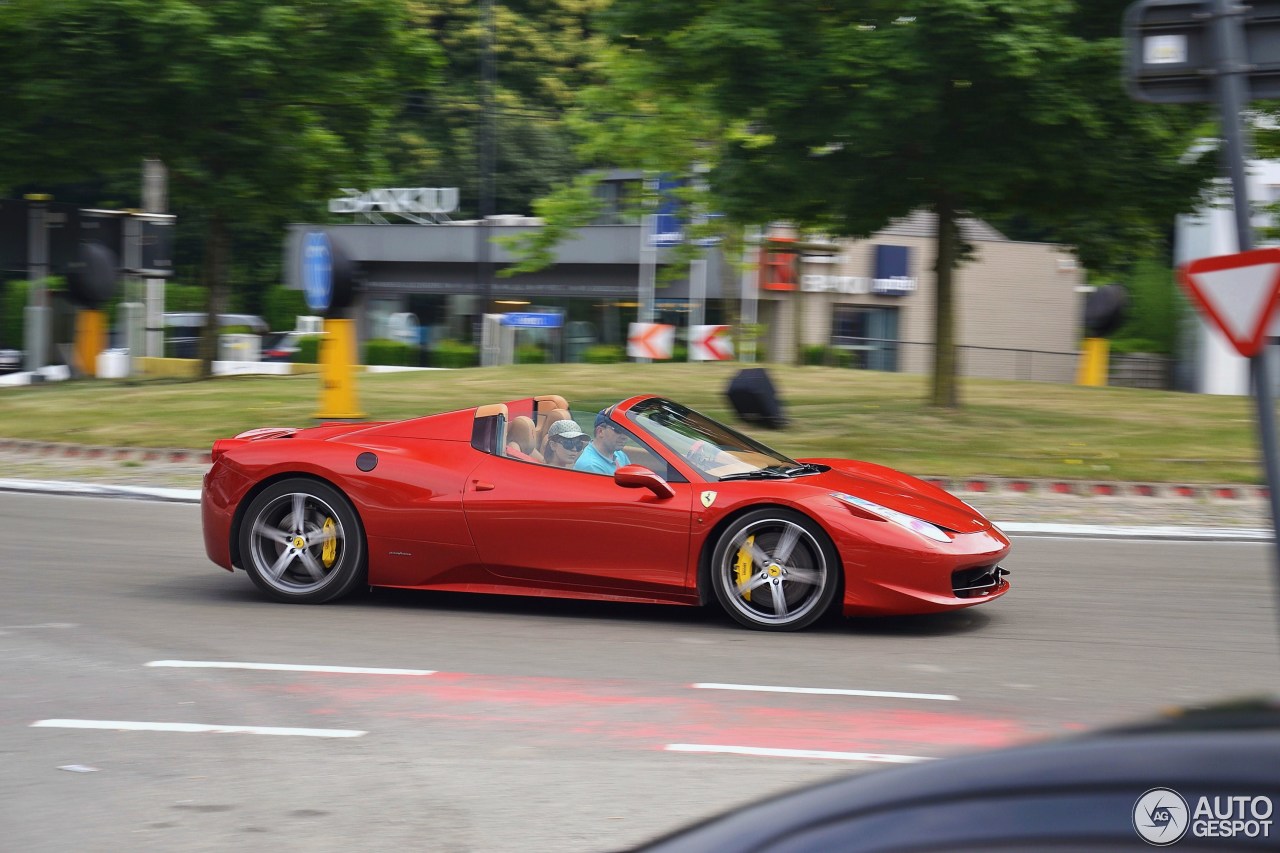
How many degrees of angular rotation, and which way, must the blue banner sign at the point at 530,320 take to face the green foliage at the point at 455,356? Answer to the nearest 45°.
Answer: approximately 135° to its right

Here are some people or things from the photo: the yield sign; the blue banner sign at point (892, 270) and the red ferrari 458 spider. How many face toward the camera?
2

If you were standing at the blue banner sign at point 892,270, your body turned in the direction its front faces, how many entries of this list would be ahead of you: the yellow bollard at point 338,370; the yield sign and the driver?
3

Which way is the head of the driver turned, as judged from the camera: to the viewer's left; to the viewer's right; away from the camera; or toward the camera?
to the viewer's right

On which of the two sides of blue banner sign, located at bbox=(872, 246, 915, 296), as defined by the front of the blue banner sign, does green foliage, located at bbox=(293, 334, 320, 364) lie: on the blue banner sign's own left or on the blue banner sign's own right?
on the blue banner sign's own right

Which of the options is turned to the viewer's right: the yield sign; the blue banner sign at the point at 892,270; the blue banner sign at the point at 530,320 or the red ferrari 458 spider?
the red ferrari 458 spider

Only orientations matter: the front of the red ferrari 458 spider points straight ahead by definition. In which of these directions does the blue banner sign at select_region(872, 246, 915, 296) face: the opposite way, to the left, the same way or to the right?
to the right

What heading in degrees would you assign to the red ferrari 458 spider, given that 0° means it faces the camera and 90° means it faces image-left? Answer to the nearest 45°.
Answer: approximately 270°

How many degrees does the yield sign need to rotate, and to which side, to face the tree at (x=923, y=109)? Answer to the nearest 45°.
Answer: approximately 180°

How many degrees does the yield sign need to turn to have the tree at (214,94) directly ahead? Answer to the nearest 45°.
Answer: approximately 135° to its right

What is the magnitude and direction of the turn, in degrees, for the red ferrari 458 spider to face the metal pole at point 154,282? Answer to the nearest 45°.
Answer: approximately 90° to its left

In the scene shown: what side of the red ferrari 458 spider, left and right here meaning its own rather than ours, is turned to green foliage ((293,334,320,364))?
left

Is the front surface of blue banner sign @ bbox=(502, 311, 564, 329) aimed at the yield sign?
yes
